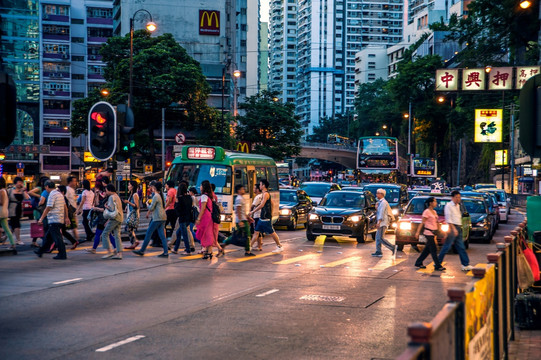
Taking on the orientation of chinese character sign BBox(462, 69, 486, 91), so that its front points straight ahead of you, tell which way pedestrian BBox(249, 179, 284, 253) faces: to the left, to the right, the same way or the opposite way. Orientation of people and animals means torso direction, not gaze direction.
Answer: to the right

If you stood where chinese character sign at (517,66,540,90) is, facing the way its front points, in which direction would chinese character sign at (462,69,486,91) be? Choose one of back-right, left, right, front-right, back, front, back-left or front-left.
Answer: right

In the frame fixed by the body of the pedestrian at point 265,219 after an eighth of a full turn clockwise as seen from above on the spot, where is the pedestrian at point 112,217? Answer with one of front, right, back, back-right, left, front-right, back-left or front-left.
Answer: left

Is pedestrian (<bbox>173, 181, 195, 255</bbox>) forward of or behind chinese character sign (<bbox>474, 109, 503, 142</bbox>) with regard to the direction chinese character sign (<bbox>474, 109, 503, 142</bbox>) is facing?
forward

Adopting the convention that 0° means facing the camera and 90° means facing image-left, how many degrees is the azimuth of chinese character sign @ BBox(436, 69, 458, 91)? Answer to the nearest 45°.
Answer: approximately 0°

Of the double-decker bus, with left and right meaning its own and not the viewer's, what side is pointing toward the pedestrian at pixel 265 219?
front

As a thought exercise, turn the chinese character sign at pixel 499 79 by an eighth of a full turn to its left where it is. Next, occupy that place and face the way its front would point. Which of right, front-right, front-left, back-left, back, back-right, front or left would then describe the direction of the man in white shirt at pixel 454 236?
front-right

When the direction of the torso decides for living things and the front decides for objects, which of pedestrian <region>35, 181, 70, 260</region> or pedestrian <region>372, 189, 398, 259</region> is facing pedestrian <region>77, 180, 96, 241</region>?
pedestrian <region>372, 189, 398, 259</region>

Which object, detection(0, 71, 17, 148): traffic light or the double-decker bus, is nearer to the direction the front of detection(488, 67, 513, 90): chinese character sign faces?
the traffic light

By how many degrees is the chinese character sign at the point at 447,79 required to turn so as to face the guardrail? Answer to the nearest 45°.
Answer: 0° — it already faces it

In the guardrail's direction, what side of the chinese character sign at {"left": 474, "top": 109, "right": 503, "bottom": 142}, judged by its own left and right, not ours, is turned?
front

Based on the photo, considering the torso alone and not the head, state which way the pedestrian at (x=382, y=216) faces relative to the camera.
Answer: to the viewer's left

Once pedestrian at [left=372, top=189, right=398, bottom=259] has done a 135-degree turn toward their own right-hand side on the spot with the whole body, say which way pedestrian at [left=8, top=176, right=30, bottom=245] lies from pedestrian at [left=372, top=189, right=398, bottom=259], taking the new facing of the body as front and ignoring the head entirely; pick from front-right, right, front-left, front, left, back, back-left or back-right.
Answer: back-left

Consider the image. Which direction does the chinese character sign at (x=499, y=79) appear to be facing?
toward the camera

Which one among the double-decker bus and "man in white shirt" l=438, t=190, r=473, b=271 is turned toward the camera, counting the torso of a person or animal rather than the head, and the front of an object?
the double-decker bus

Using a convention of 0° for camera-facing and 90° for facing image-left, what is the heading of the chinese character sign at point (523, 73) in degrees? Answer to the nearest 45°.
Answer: approximately 0°
